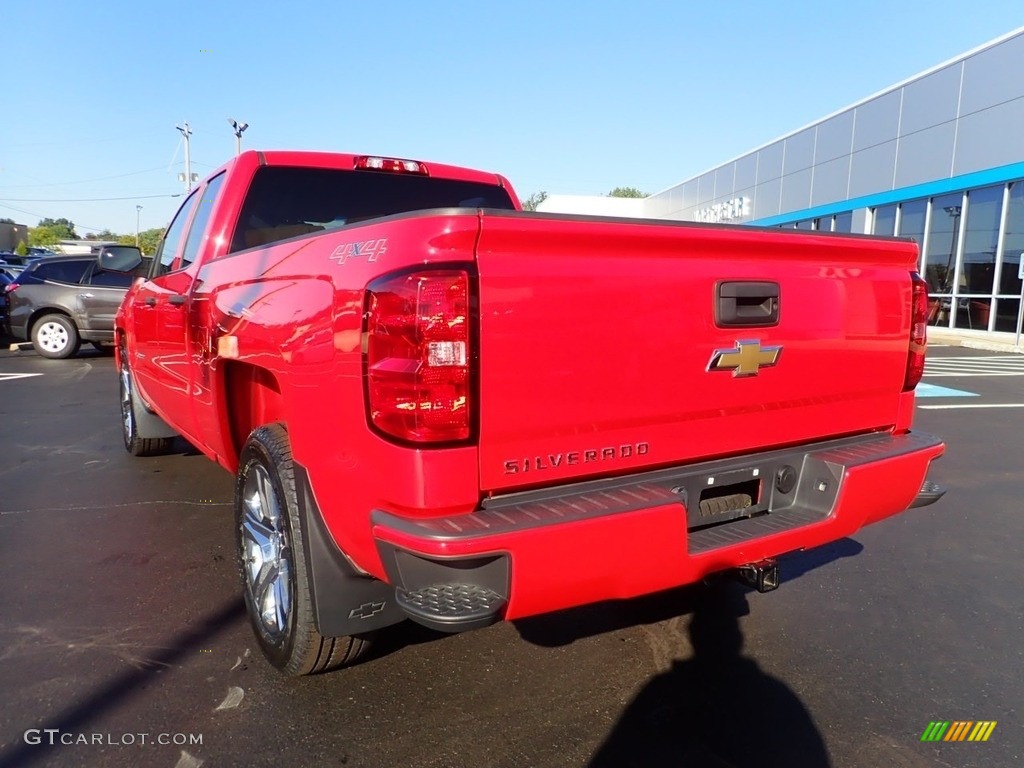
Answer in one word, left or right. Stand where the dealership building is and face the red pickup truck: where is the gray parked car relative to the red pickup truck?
right

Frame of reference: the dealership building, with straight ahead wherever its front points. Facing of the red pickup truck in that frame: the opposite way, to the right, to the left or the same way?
to the right

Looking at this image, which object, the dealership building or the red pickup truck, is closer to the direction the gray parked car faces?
the dealership building

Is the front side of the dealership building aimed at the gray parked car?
yes

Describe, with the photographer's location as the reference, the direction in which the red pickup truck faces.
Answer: facing away from the viewer and to the left of the viewer

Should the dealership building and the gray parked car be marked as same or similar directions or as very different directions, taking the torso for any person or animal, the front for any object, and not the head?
very different directions

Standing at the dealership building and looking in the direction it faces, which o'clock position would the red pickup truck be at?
The red pickup truck is roughly at 11 o'clock from the dealership building.

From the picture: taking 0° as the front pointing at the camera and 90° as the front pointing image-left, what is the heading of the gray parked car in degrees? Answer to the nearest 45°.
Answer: approximately 270°

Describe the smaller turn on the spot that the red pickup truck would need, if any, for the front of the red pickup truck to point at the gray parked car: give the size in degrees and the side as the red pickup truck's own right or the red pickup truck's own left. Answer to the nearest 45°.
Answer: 0° — it already faces it

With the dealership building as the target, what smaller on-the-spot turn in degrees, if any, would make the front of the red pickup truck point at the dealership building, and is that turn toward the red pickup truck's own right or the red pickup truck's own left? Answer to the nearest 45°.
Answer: approximately 90° to the red pickup truck's own right

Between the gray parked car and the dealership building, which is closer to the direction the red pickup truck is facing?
the gray parked car

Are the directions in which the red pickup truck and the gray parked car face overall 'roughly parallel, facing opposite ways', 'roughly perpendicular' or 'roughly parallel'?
roughly perpendicular

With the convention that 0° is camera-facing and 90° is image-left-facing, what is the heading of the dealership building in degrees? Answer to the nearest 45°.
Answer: approximately 45°
